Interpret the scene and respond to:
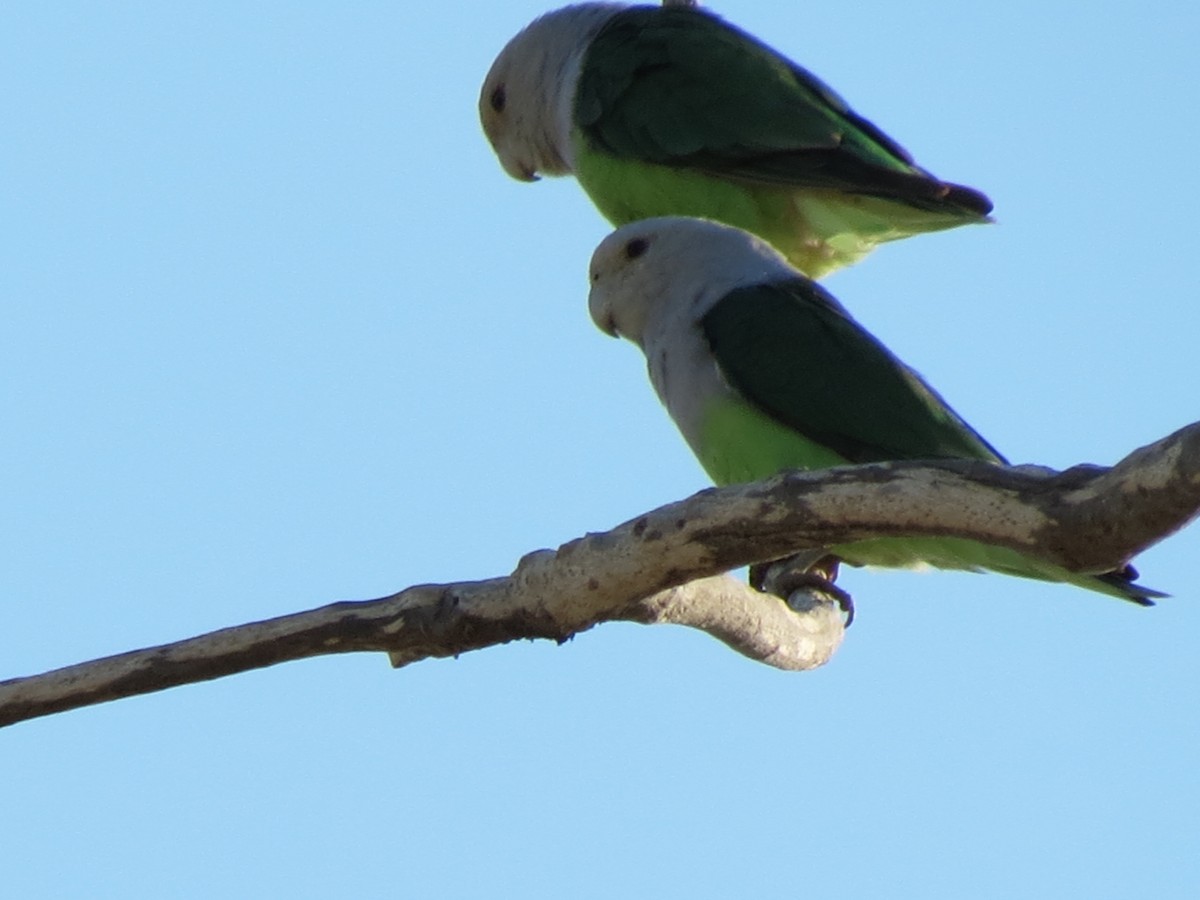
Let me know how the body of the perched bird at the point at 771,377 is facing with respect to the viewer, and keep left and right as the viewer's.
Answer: facing to the left of the viewer

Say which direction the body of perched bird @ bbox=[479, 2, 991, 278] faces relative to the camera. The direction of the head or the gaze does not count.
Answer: to the viewer's left

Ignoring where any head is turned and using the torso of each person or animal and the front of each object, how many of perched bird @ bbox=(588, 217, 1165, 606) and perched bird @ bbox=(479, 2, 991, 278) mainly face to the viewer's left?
2
